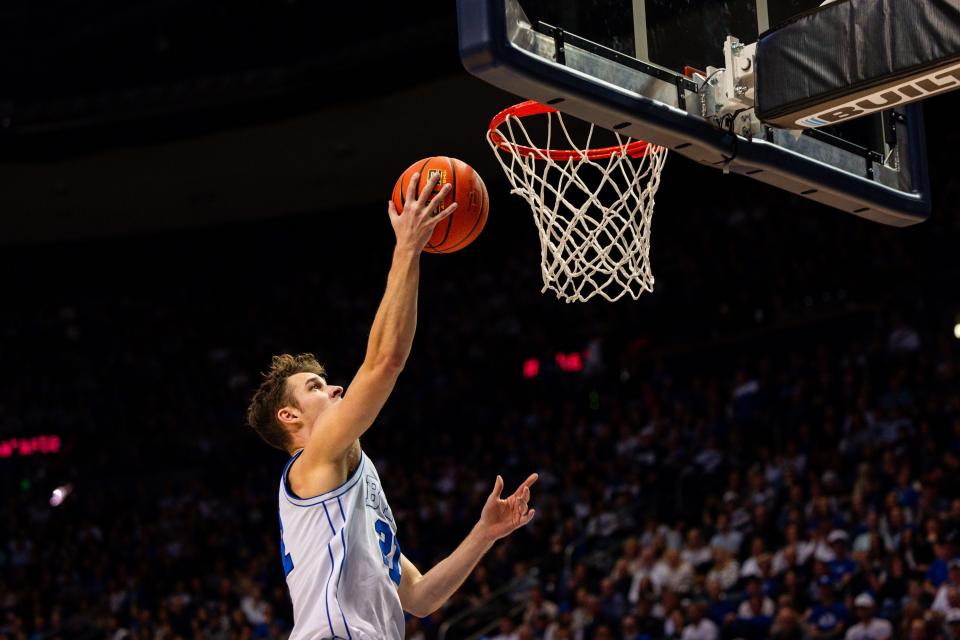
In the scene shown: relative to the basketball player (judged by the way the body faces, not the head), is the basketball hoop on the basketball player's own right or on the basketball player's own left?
on the basketball player's own left

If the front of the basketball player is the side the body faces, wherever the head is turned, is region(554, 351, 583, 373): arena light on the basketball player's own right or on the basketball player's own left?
on the basketball player's own left

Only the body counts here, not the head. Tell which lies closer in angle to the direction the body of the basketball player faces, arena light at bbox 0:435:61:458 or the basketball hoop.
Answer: the basketball hoop

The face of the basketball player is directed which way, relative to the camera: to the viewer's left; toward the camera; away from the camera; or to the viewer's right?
to the viewer's right

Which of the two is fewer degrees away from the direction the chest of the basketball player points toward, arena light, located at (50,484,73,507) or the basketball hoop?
the basketball hoop

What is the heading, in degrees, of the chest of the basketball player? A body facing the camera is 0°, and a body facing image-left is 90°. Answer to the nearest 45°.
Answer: approximately 270°

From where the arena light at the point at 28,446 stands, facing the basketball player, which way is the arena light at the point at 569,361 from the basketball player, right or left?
left

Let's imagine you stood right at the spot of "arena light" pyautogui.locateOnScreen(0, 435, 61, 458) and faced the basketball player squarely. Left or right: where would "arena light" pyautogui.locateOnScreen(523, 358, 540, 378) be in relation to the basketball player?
left
